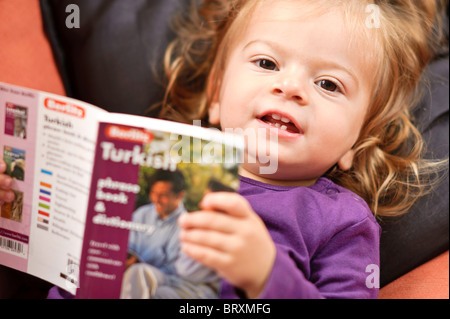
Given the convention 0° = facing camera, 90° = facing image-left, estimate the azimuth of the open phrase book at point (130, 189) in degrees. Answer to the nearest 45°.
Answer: approximately 0°

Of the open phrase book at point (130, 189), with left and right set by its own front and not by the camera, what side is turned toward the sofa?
back
